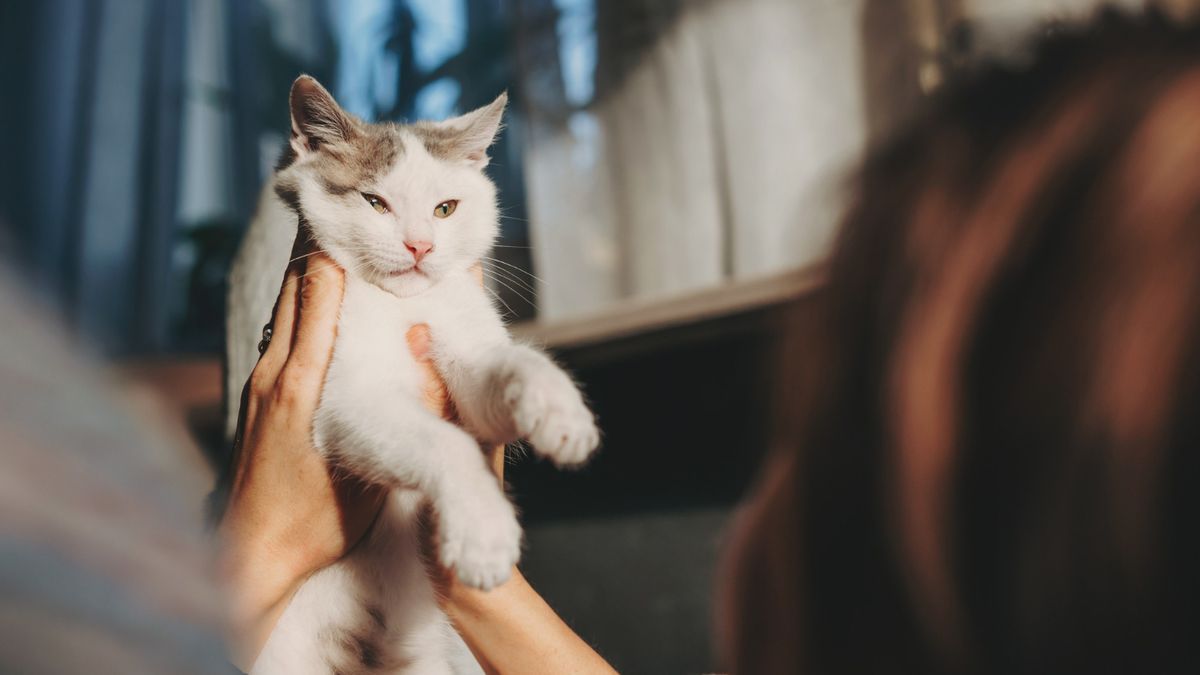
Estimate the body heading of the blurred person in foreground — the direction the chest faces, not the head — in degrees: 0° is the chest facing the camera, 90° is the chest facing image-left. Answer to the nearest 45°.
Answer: approximately 135°

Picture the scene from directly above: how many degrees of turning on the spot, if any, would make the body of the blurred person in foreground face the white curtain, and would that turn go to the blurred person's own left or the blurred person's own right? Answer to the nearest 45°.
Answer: approximately 45° to the blurred person's own right

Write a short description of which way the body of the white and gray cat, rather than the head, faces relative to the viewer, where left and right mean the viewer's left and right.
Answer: facing the viewer and to the right of the viewer

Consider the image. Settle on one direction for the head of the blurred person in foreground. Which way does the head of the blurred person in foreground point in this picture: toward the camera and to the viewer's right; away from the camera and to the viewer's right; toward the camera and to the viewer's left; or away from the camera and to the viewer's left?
away from the camera and to the viewer's left
